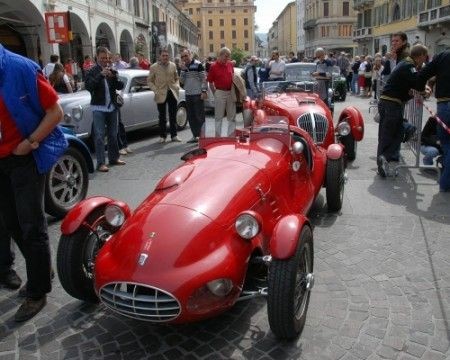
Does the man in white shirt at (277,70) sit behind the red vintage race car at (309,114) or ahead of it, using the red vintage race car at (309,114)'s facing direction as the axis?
behind

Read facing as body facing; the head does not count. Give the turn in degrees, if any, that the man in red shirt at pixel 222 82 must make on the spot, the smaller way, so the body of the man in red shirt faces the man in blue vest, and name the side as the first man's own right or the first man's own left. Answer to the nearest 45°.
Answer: approximately 45° to the first man's own right

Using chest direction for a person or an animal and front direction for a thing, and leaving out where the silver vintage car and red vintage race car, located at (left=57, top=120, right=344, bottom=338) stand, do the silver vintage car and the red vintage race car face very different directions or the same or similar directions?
same or similar directions

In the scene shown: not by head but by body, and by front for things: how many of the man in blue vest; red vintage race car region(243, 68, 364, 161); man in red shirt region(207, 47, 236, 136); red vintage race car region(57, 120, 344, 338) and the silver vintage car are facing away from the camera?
0

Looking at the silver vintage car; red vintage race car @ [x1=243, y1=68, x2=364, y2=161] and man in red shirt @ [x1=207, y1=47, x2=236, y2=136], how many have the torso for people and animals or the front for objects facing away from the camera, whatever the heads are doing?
0

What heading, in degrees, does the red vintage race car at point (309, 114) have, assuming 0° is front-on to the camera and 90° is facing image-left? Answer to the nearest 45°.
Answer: approximately 315°

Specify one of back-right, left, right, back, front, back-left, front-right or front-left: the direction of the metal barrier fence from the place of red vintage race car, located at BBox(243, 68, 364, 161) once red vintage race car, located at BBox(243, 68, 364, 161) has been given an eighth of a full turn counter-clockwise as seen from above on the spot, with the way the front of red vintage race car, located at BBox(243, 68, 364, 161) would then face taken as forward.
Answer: front

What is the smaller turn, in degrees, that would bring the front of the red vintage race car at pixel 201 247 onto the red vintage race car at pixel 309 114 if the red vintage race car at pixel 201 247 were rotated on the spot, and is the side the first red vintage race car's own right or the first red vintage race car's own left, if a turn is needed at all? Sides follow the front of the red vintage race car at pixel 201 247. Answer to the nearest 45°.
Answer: approximately 135° to the first red vintage race car's own right

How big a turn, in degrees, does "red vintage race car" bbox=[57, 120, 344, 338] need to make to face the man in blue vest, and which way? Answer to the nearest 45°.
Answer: approximately 45° to its right

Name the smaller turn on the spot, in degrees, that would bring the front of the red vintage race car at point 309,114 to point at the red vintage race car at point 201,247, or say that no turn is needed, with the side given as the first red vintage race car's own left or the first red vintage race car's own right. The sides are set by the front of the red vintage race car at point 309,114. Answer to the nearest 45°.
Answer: approximately 45° to the first red vintage race car's own right

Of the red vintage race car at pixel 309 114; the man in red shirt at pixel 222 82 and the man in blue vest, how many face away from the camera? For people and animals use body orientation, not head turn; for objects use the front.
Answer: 0

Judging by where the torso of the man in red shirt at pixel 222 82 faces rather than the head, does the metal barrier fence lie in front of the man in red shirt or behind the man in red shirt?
in front

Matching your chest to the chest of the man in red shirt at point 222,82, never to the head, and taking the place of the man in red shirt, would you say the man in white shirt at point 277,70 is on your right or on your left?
on your left

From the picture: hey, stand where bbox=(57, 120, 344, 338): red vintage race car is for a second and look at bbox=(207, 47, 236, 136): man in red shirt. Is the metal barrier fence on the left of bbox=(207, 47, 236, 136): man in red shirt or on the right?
right

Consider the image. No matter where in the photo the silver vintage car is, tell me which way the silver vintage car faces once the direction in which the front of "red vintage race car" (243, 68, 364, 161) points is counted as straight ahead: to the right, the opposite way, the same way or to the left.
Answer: to the right

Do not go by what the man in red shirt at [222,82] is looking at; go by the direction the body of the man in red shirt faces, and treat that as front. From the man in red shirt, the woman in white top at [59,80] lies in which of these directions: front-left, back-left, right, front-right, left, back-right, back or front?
back-right

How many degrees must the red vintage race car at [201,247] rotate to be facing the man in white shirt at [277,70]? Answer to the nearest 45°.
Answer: approximately 135° to its right

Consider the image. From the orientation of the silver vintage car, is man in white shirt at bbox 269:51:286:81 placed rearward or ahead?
rearward

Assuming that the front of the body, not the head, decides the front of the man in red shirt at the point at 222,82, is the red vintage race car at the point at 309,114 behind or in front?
in front
